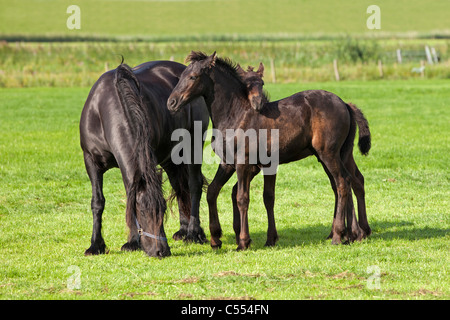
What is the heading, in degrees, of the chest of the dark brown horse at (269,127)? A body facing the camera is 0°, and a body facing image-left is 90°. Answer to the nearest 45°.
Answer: approximately 90°

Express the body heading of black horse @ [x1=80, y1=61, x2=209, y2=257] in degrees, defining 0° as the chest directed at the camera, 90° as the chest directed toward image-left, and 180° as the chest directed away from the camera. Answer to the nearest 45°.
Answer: approximately 45°

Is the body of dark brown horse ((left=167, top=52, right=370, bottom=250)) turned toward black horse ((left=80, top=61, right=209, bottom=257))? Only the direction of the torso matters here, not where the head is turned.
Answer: yes
